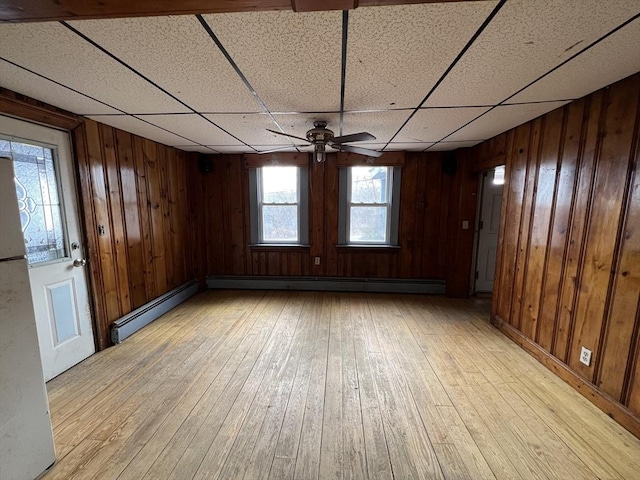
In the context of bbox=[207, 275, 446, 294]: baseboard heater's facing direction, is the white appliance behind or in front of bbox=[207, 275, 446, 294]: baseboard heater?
in front

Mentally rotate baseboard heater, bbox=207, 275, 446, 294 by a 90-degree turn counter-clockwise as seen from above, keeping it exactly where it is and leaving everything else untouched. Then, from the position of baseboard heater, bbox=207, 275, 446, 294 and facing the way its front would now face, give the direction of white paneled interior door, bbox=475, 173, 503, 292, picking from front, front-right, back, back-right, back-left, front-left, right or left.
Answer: front

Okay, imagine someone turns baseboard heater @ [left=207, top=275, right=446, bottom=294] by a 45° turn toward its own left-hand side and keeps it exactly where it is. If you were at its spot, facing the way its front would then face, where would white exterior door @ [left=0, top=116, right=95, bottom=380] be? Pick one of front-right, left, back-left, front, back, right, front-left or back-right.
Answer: right

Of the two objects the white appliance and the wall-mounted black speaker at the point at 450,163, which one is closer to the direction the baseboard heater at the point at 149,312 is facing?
the wall-mounted black speaker

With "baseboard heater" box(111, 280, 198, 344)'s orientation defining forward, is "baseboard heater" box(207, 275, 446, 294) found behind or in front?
in front

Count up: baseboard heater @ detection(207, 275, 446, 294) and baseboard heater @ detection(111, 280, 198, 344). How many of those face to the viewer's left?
0

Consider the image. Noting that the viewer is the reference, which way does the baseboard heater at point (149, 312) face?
facing the viewer and to the right of the viewer

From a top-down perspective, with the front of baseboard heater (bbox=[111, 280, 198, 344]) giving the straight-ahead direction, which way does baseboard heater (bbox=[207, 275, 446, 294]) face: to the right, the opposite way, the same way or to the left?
to the right

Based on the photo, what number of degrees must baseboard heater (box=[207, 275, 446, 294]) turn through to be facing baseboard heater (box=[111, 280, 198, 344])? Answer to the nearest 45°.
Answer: approximately 45° to its right

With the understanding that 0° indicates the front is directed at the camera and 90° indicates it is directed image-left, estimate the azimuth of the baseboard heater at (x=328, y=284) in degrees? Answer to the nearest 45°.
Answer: approximately 0°

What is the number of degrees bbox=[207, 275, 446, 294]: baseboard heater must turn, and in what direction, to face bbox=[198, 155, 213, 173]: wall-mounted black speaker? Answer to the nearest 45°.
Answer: approximately 90° to its right

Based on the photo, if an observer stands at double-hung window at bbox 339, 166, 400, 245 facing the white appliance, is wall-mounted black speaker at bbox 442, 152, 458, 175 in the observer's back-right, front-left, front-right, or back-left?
back-left

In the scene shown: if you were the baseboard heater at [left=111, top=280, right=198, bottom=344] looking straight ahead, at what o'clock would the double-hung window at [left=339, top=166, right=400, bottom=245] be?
The double-hung window is roughly at 11 o'clock from the baseboard heater.
